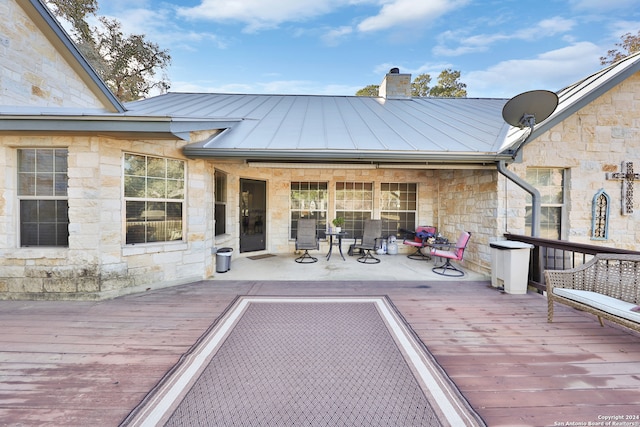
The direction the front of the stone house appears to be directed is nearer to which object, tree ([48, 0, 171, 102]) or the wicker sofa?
the wicker sofa

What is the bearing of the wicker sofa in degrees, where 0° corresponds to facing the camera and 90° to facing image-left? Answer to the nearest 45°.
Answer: approximately 45°

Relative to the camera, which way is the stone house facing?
toward the camera

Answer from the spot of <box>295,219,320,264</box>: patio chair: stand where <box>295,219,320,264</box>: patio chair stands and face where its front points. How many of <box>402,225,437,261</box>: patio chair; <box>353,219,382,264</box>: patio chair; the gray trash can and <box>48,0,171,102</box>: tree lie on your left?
2

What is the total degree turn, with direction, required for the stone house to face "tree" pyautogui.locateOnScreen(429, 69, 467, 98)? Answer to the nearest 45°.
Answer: approximately 135° to its left

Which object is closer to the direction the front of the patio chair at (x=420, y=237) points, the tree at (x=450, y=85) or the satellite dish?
the satellite dish

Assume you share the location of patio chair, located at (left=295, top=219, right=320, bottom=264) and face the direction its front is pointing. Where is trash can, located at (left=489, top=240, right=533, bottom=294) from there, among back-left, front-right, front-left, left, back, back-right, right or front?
front-left

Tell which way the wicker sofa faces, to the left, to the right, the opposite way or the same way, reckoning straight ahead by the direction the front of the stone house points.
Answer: to the right

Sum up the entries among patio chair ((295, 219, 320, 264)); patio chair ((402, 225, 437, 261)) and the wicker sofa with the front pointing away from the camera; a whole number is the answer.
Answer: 0

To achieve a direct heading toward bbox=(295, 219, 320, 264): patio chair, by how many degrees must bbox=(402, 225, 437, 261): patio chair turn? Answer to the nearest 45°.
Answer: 0° — it already faces it
